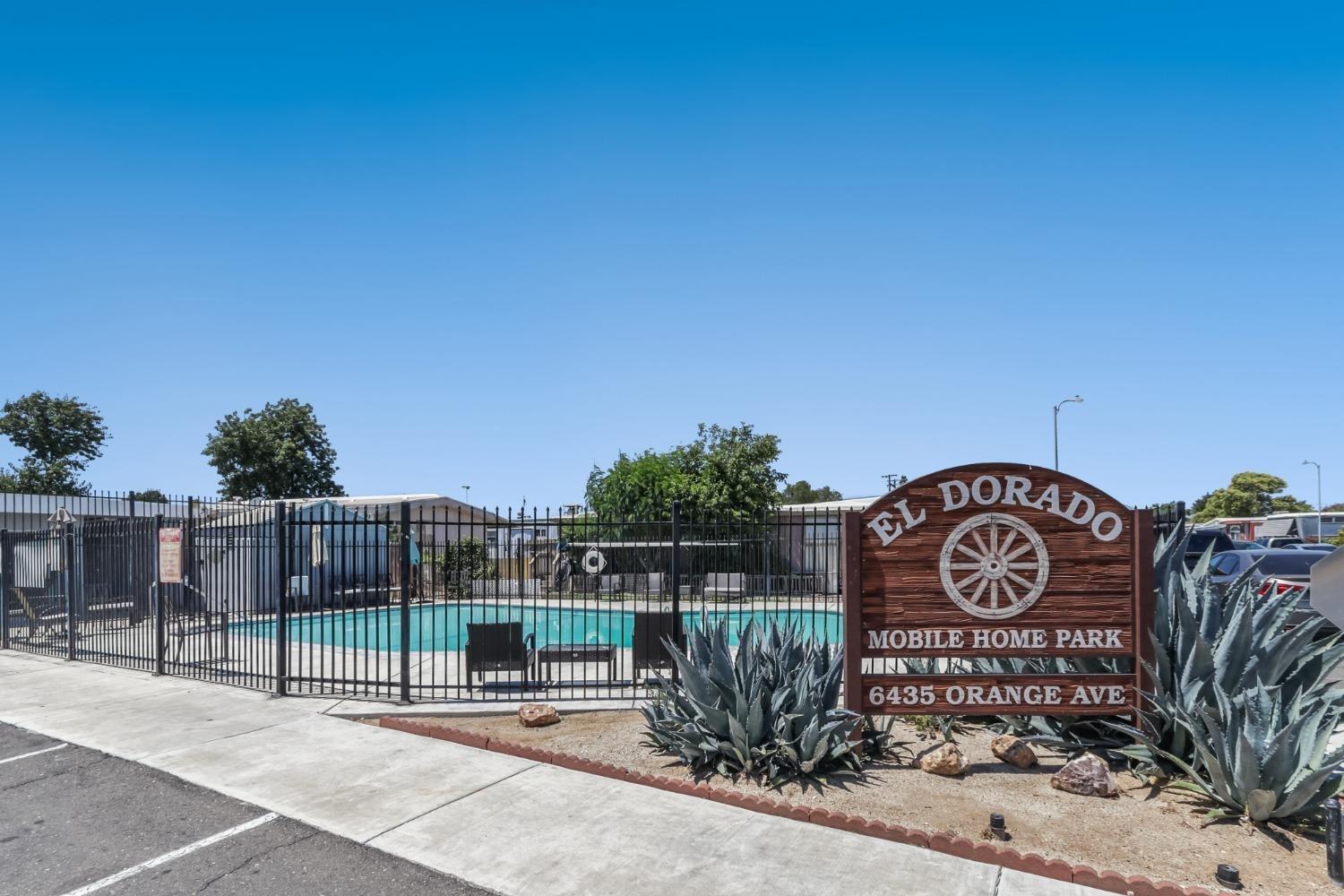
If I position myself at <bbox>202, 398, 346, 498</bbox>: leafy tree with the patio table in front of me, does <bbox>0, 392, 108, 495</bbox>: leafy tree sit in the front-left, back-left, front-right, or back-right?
back-right

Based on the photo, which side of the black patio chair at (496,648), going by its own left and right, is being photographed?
back

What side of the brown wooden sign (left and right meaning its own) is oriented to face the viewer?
front

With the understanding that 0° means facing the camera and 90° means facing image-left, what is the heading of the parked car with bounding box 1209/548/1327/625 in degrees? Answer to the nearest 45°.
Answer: approximately 135°

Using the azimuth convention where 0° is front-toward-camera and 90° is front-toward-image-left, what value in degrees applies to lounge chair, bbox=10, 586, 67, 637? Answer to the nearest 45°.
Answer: approximately 270°

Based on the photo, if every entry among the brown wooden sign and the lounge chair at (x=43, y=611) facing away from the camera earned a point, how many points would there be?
0

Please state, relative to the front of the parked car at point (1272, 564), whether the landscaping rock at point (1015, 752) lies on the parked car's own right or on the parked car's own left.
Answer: on the parked car's own left

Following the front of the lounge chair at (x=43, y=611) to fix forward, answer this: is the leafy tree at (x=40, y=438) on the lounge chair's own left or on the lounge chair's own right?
on the lounge chair's own left

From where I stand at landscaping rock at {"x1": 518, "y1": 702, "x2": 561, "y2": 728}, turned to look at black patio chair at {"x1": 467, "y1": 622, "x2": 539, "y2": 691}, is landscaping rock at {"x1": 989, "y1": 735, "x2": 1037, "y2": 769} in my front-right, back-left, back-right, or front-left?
back-right
